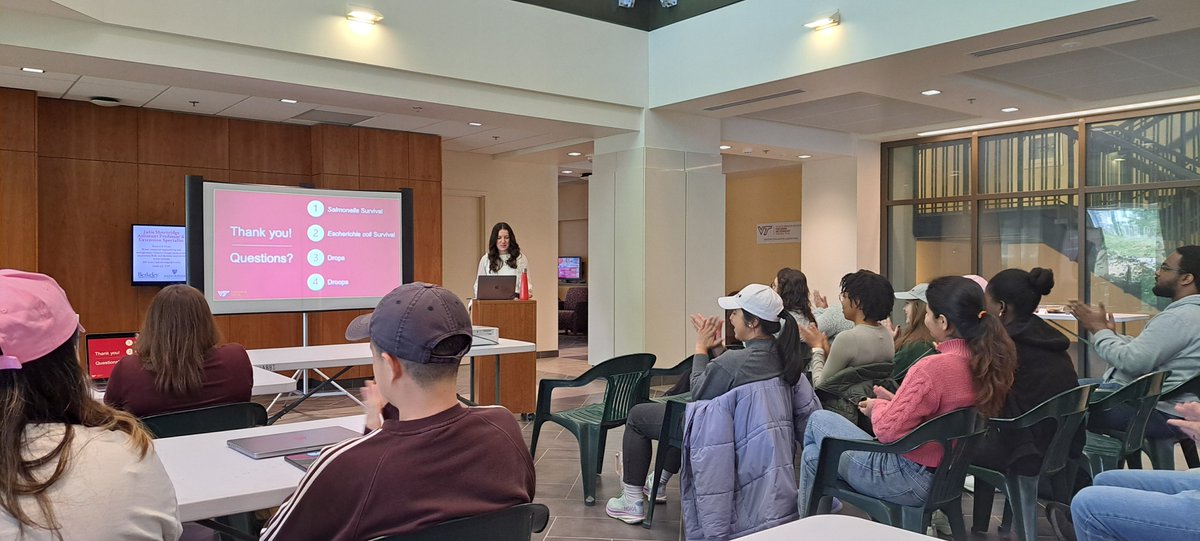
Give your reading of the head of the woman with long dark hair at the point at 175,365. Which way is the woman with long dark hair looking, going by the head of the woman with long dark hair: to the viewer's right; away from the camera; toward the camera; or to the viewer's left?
away from the camera

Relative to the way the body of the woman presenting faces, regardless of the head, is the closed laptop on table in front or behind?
in front

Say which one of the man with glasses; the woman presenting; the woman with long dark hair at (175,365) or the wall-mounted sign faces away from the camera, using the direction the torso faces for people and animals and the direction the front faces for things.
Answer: the woman with long dark hair

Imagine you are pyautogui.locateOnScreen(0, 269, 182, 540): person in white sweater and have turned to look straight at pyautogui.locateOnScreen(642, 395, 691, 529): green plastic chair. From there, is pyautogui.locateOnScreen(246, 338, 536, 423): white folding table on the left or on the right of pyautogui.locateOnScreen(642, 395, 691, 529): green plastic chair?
left

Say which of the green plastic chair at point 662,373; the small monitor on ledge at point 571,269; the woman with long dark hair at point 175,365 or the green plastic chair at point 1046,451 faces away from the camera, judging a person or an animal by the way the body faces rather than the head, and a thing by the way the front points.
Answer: the woman with long dark hair

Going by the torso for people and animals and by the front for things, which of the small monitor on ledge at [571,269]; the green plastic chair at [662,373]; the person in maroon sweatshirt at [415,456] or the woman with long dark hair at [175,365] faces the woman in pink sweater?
the small monitor on ledge

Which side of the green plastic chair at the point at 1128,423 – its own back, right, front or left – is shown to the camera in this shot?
left

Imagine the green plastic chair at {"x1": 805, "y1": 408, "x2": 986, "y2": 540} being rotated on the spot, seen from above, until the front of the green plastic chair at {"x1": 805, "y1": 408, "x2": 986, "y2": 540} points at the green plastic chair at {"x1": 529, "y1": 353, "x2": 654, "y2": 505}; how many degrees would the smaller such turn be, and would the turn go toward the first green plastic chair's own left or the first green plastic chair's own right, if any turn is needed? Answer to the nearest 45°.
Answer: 0° — it already faces it

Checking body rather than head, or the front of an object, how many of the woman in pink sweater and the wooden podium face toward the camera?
1

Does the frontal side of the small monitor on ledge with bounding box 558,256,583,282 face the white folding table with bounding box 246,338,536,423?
yes

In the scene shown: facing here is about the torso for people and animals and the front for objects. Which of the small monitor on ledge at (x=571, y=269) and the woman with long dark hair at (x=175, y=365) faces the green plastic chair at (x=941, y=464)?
the small monitor on ledge

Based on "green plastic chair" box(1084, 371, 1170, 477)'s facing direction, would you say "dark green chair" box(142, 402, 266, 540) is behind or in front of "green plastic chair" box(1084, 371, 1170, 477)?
in front

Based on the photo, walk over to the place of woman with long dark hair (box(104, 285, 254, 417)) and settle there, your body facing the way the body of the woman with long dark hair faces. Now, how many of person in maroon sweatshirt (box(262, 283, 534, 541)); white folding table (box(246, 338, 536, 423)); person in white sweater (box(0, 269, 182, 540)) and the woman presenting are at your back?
2

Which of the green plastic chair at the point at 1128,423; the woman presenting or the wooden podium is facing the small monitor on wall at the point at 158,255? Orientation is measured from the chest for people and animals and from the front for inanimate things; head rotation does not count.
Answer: the green plastic chair

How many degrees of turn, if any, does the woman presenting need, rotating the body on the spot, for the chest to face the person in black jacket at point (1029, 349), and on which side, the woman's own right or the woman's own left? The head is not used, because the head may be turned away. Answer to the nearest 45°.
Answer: approximately 45° to the woman's own left

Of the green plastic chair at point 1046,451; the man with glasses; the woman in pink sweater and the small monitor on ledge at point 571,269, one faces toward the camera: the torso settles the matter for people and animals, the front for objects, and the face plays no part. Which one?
the small monitor on ledge

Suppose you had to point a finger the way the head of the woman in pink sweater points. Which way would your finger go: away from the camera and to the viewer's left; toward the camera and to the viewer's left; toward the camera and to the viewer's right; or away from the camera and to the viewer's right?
away from the camera and to the viewer's left

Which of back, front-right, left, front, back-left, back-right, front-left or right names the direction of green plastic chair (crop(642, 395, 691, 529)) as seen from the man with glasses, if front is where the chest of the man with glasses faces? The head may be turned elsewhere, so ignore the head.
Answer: front-left

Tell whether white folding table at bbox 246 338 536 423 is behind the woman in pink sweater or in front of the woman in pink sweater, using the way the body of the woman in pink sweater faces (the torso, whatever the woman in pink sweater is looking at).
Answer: in front
